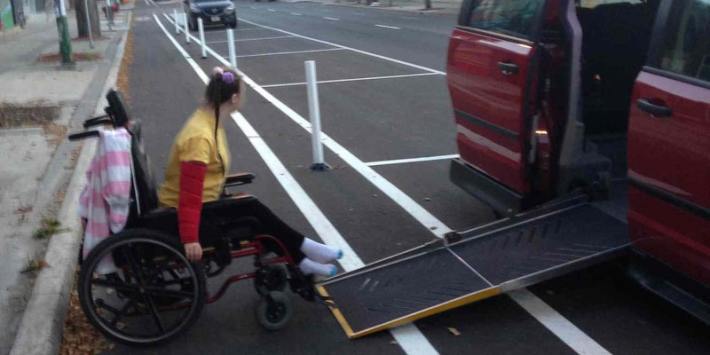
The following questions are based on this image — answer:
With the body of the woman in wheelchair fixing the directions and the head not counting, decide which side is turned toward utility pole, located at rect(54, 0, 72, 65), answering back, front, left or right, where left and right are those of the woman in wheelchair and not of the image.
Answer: left

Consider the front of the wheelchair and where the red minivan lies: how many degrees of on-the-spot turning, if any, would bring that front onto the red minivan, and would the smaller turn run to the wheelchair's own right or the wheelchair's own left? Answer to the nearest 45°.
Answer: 0° — it already faces it

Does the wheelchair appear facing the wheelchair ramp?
yes

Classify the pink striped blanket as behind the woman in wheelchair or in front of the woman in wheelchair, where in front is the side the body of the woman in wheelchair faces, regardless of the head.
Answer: behind

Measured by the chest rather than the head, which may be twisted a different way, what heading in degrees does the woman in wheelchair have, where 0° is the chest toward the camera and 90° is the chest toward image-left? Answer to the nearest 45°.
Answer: approximately 270°

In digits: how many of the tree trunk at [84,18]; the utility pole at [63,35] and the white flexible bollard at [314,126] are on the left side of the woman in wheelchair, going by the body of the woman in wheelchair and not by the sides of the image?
3

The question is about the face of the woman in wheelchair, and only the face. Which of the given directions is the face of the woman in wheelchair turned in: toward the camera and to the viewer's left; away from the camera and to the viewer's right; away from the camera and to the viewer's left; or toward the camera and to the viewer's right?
away from the camera and to the viewer's right

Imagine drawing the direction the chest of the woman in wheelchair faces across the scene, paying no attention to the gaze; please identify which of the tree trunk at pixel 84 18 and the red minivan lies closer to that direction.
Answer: the red minivan

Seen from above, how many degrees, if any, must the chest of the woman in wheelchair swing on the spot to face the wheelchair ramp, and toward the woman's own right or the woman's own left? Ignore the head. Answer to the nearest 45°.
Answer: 0° — they already face it

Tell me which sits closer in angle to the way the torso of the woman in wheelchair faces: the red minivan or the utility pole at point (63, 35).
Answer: the red minivan

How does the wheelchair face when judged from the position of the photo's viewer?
facing to the right of the viewer

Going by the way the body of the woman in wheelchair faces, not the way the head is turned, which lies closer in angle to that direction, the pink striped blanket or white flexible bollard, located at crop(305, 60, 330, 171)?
the white flexible bollard
